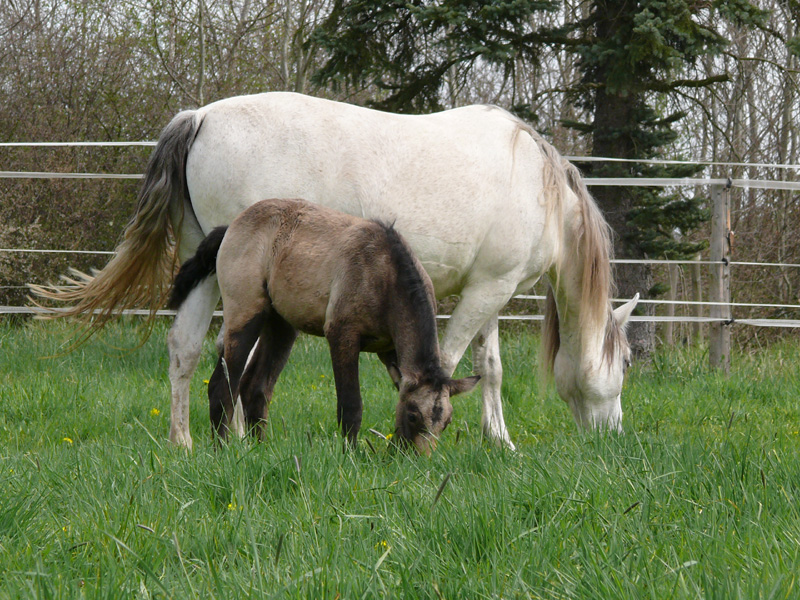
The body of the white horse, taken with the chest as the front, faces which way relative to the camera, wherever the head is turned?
to the viewer's right

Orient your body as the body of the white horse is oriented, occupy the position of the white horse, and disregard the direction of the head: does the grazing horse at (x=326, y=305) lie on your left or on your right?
on your right

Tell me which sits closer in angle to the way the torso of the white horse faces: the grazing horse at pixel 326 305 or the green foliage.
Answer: the green foliage

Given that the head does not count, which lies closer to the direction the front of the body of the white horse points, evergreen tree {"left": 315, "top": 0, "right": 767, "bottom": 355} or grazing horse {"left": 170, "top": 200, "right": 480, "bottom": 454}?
the evergreen tree

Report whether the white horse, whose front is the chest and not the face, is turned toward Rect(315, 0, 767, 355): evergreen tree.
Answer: no

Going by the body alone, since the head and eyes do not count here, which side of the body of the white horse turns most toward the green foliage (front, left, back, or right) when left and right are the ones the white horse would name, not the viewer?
left

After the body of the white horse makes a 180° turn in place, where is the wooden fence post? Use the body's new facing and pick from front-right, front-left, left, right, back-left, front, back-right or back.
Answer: back-right
